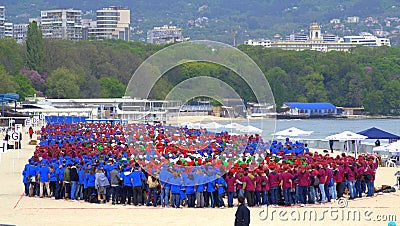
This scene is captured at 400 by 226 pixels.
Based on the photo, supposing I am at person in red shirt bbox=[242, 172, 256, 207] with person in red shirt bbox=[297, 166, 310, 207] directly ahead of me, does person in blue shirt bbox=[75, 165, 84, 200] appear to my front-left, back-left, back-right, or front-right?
back-left

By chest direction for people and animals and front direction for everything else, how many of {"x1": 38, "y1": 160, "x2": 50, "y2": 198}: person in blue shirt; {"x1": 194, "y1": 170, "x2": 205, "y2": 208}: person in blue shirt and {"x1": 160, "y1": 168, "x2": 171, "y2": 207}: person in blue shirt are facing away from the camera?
3

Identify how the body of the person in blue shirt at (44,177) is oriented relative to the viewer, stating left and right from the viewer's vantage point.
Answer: facing away from the viewer

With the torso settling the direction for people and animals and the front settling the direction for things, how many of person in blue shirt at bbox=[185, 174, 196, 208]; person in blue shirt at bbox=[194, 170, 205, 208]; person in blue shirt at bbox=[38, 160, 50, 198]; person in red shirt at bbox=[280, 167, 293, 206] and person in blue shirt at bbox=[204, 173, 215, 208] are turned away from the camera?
5

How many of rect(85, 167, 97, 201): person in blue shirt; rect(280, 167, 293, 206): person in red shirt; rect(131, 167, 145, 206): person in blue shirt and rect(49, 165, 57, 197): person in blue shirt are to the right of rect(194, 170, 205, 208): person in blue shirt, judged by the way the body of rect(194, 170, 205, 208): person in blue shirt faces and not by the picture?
1

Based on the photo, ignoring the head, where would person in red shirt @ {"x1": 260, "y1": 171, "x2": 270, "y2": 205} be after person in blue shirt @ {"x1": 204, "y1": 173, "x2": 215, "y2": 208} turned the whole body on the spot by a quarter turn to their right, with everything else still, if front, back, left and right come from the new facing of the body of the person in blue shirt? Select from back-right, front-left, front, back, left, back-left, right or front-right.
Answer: front

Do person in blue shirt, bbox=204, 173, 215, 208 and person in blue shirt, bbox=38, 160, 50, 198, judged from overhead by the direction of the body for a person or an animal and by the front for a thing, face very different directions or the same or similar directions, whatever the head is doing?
same or similar directions
